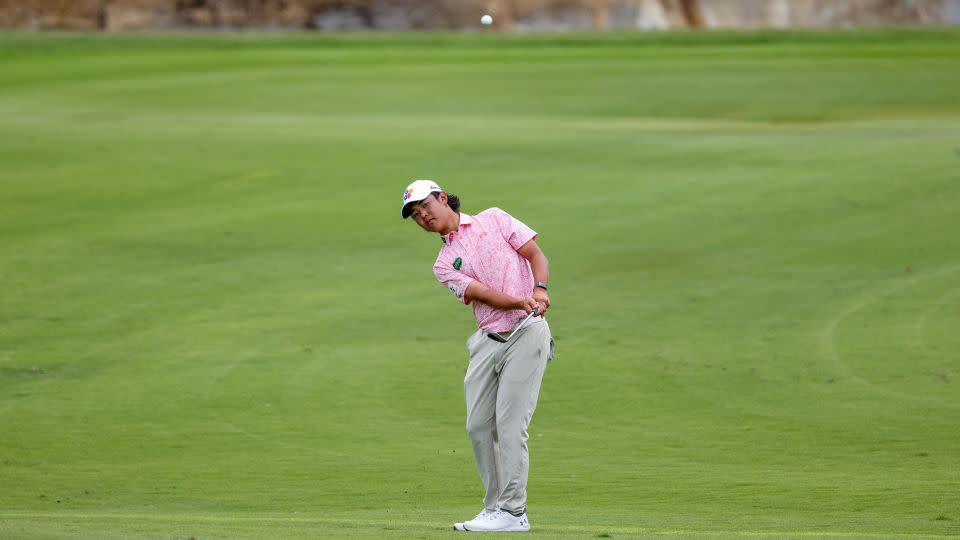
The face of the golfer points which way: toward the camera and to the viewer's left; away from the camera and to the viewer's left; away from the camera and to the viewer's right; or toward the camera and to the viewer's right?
toward the camera and to the viewer's left

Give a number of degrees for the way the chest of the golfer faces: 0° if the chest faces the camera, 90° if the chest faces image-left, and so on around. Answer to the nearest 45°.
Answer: approximately 45°
